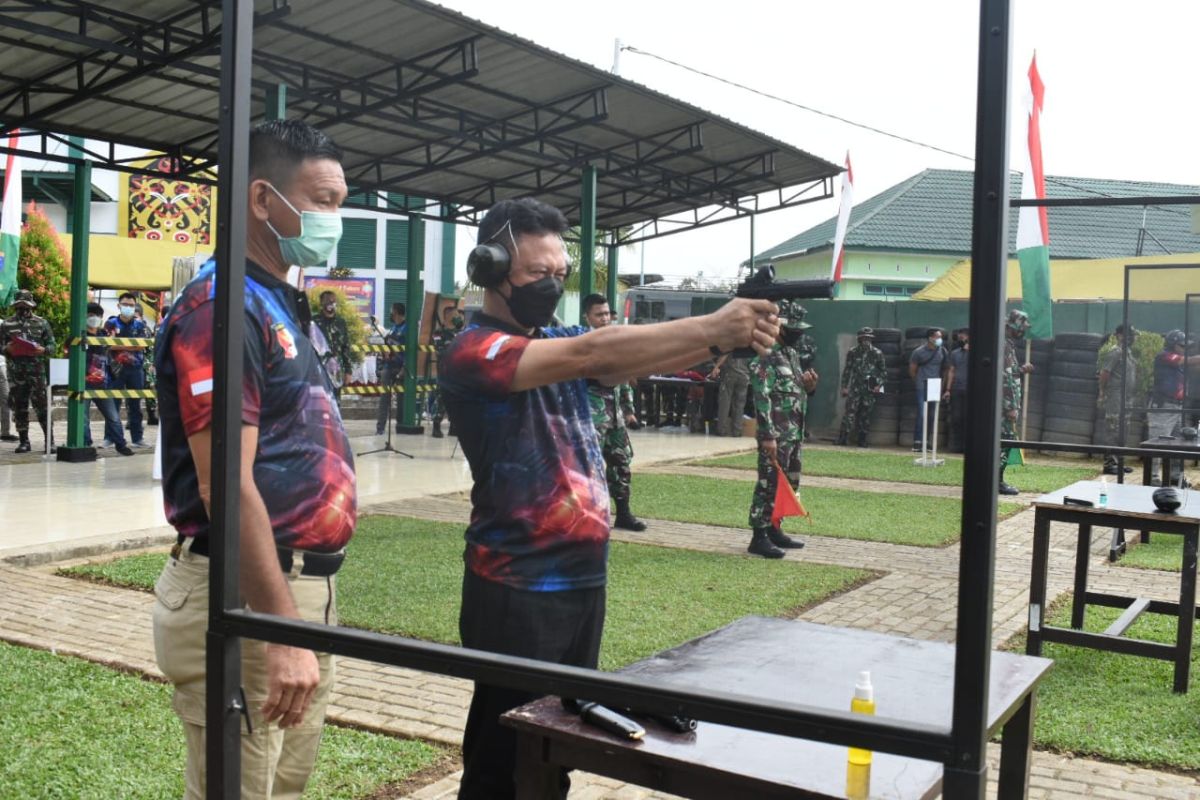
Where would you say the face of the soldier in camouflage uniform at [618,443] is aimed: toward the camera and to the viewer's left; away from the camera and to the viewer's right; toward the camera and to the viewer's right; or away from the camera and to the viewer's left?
toward the camera and to the viewer's right

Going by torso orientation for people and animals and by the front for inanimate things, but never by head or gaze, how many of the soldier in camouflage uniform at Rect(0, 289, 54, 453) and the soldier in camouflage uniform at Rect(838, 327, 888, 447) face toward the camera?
2

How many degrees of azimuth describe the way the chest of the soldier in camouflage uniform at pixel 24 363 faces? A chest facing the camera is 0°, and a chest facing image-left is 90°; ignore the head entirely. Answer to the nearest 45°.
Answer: approximately 0°
